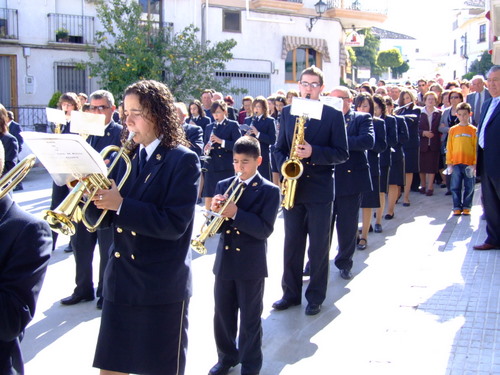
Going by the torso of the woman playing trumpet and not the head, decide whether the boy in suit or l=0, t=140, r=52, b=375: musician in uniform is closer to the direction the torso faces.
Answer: the musician in uniform

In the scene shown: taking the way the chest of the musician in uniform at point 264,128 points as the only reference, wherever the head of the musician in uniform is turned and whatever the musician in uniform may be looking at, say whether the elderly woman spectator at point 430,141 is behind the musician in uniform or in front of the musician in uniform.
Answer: behind

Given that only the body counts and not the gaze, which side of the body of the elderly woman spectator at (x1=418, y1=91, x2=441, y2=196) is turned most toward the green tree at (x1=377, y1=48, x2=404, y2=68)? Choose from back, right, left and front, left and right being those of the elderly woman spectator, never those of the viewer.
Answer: back

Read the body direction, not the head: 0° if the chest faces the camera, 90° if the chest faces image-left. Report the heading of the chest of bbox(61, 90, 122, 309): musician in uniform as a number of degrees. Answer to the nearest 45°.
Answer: approximately 45°

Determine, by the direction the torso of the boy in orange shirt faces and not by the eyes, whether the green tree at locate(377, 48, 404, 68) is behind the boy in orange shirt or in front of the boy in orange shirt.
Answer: behind

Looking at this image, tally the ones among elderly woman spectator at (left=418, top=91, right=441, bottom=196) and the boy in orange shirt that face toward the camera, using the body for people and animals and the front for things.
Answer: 2

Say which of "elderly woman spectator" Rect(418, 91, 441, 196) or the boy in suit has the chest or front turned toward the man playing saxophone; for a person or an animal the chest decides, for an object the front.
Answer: the elderly woman spectator

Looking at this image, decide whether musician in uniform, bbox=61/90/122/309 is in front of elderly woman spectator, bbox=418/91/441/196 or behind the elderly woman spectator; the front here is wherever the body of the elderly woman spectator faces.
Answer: in front

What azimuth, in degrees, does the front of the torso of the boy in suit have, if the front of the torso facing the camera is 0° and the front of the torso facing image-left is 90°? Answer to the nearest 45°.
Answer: approximately 45°
